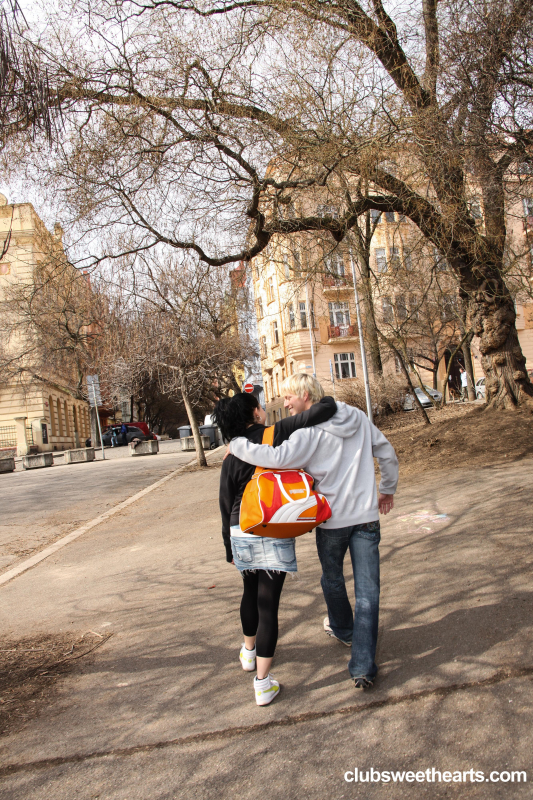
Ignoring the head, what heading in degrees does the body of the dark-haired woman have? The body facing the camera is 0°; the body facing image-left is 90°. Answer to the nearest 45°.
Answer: approximately 180°

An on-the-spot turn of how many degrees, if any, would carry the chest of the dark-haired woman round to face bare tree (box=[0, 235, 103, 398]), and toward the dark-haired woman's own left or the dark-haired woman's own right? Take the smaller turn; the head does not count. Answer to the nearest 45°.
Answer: approximately 45° to the dark-haired woman's own left

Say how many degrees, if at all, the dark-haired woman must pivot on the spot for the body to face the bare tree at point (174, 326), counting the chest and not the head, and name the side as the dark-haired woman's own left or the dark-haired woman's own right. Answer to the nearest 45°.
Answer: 0° — they already face it

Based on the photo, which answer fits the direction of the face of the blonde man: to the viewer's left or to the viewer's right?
to the viewer's left

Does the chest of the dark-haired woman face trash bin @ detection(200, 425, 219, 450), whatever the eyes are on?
yes

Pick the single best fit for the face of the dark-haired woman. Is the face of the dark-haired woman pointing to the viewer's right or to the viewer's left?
to the viewer's right
